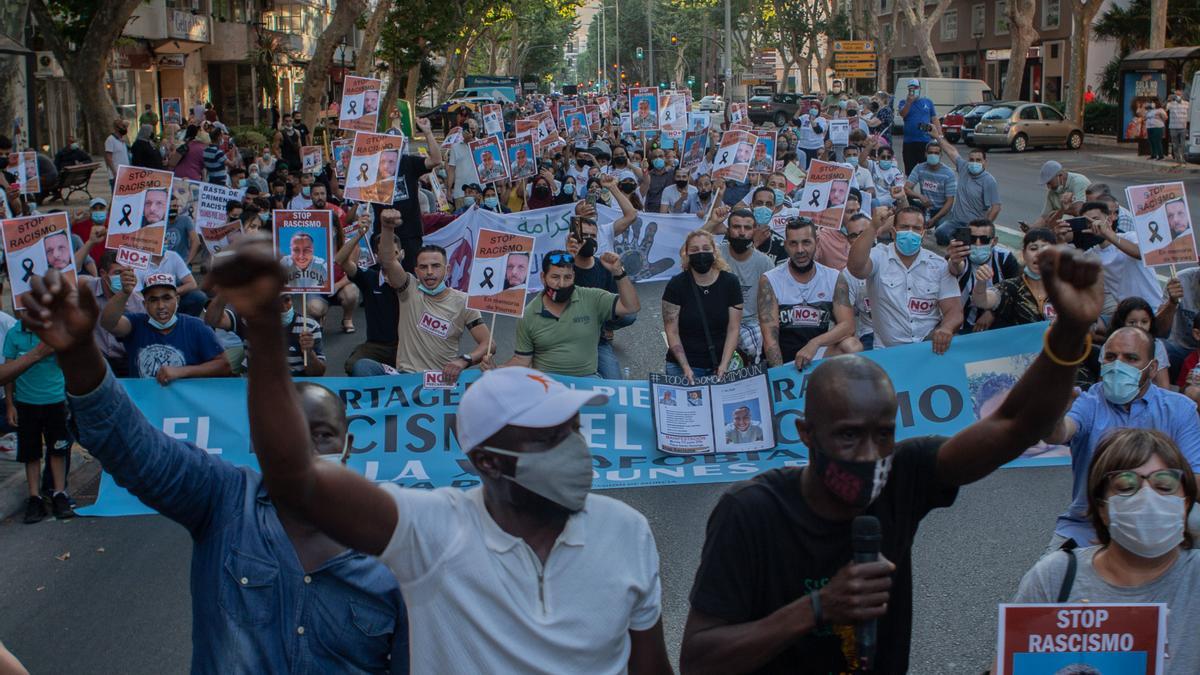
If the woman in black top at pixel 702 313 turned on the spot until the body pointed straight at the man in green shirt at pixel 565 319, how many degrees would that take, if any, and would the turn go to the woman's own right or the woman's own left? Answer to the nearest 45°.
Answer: approximately 90° to the woman's own right

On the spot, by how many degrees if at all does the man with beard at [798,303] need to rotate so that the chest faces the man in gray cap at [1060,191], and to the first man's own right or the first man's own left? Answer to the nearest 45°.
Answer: approximately 135° to the first man's own left

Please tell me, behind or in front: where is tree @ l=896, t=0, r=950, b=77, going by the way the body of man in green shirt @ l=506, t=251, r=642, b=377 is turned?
behind

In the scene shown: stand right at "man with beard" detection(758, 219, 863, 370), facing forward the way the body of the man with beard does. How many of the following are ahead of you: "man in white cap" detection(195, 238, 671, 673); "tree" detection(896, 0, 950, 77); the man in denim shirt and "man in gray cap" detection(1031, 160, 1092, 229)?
2

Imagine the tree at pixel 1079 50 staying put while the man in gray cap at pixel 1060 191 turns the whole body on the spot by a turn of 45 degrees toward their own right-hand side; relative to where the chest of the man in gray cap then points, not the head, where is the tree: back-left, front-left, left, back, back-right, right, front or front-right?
right

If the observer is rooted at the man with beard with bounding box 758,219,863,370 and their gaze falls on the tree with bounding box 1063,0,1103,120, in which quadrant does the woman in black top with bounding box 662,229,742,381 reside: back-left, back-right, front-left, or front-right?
back-left

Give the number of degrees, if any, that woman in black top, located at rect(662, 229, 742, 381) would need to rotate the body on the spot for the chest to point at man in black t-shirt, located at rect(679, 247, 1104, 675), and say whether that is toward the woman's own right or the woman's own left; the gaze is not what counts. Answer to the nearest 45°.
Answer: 0° — they already face them

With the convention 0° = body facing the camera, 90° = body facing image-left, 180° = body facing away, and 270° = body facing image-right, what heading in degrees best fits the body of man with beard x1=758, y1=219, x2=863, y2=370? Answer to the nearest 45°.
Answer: approximately 0°

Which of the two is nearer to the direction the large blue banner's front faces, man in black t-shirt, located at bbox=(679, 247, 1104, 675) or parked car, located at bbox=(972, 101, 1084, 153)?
the man in black t-shirt

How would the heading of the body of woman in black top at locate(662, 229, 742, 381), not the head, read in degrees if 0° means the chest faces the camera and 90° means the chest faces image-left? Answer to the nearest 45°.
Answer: approximately 0°
